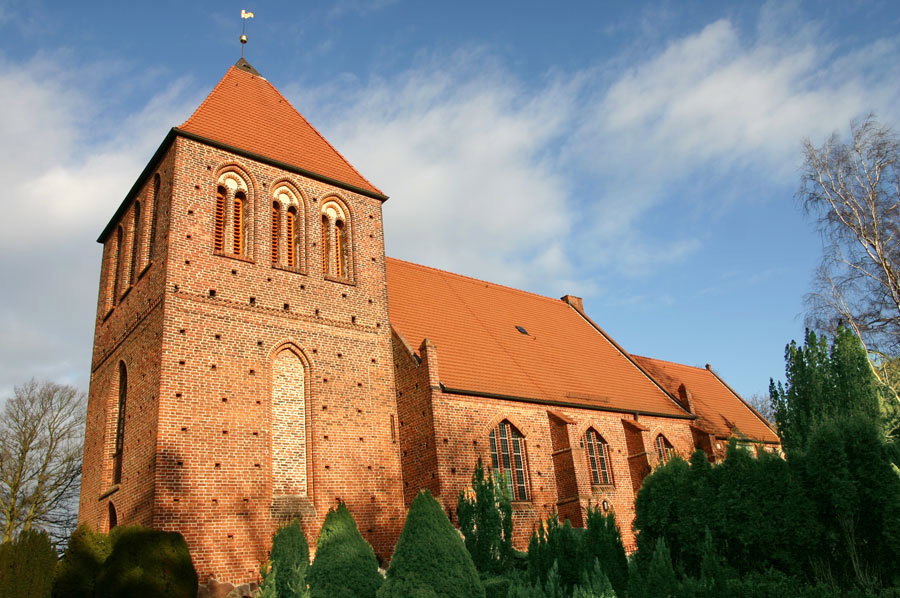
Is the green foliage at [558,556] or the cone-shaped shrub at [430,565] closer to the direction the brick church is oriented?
the cone-shaped shrub

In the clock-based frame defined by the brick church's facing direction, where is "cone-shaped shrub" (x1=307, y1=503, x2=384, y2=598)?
The cone-shaped shrub is roughly at 10 o'clock from the brick church.

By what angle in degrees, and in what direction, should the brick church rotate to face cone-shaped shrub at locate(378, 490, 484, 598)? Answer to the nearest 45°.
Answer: approximately 45° to its left

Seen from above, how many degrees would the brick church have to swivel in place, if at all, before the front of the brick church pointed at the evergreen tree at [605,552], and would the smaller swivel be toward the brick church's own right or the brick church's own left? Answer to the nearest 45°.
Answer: approximately 90° to the brick church's own left

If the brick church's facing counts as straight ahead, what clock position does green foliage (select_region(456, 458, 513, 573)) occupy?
The green foliage is roughly at 9 o'clock from the brick church.

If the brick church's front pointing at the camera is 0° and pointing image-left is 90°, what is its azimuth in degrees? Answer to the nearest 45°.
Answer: approximately 45°

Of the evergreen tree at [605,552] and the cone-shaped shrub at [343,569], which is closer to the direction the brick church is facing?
the cone-shaped shrub
